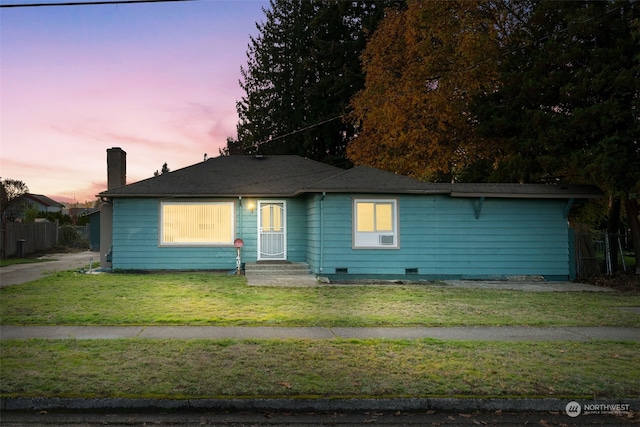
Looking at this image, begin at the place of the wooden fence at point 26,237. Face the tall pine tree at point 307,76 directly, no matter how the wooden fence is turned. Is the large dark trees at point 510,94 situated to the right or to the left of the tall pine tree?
right

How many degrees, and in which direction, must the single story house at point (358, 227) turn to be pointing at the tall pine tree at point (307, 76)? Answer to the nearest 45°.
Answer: approximately 180°

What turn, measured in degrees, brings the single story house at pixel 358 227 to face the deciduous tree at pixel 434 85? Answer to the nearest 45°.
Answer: approximately 135° to its left

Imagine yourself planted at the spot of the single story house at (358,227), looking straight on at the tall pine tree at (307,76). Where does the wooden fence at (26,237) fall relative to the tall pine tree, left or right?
left

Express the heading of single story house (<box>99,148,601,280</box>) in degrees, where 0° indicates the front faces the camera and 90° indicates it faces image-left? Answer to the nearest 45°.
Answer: approximately 0°

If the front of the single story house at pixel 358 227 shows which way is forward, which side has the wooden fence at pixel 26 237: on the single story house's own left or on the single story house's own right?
on the single story house's own right
